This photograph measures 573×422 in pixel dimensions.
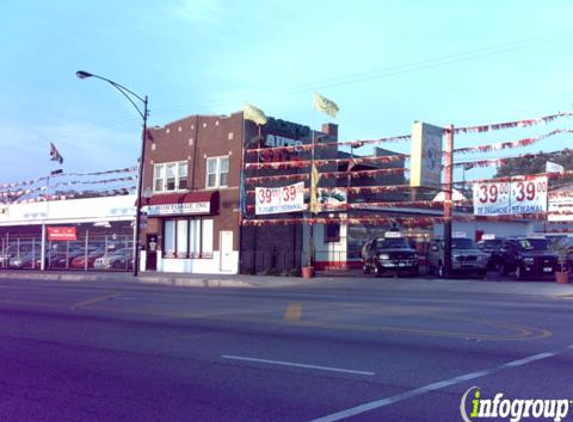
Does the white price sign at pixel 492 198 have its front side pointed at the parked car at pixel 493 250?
no

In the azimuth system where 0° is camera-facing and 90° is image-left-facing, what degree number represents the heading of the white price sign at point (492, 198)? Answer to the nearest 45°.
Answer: approximately 0°

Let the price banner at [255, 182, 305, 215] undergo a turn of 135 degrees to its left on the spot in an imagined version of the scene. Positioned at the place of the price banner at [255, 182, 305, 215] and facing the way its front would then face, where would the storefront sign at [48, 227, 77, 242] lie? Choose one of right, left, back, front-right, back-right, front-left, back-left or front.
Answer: left

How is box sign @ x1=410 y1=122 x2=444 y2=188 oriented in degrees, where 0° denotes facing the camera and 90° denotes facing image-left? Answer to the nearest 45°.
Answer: approximately 315°

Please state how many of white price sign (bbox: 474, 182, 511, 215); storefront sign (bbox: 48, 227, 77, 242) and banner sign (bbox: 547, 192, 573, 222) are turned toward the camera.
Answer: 3

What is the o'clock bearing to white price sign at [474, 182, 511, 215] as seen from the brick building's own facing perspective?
The white price sign is roughly at 9 o'clock from the brick building.

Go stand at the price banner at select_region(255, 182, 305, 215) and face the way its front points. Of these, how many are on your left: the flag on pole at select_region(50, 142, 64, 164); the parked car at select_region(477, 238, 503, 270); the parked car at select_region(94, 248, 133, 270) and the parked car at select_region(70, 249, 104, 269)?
1

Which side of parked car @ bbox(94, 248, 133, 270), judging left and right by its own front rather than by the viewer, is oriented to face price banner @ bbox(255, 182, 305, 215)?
left

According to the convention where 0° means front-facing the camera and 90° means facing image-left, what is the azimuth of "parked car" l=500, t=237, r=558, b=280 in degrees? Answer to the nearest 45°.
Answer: approximately 315°

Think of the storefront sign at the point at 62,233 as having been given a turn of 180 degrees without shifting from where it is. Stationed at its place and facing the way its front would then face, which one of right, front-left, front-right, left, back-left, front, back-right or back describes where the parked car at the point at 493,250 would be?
back-right

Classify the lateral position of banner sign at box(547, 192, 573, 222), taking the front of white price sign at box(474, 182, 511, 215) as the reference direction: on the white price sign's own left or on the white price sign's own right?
on the white price sign's own left

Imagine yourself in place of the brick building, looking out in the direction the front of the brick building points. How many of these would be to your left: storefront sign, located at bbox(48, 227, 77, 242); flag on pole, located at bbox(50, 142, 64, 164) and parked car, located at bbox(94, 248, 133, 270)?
0

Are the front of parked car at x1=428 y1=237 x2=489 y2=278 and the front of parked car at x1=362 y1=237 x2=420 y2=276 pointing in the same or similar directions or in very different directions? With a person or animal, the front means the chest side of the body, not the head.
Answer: same or similar directions

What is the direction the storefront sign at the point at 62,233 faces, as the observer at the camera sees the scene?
facing the viewer

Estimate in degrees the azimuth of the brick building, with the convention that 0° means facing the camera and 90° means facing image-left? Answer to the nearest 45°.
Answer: approximately 45°

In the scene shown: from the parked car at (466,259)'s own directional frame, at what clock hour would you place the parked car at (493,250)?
the parked car at (493,250) is roughly at 8 o'clock from the parked car at (466,259).

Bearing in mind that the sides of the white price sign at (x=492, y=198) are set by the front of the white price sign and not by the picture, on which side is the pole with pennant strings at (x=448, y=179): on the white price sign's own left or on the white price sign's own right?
on the white price sign's own right

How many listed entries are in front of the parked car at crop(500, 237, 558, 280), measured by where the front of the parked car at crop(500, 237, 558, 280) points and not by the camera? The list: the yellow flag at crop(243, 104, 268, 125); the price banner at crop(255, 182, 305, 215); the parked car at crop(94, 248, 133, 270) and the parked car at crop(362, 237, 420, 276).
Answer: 0

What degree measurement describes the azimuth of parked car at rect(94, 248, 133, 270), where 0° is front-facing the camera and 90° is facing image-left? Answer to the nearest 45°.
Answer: approximately 45°
